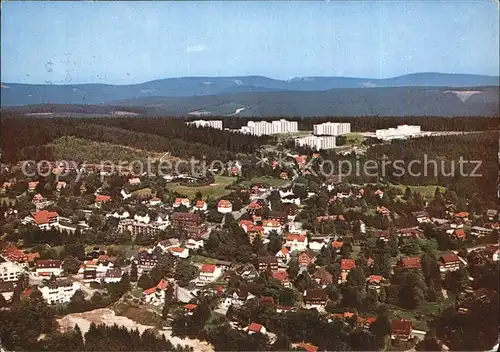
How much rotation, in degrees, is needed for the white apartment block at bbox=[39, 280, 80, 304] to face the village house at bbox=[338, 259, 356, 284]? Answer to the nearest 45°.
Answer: approximately 90° to its left

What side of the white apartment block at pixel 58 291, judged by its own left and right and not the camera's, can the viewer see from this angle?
front

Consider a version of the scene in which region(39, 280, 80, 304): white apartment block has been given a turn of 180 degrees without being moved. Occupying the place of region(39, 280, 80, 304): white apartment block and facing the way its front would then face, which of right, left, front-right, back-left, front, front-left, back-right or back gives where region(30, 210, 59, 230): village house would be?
front

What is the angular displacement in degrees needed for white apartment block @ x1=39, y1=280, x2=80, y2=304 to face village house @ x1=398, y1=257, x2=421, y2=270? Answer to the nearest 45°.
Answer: approximately 90° to its left

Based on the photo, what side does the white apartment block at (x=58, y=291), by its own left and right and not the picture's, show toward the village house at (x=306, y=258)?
left

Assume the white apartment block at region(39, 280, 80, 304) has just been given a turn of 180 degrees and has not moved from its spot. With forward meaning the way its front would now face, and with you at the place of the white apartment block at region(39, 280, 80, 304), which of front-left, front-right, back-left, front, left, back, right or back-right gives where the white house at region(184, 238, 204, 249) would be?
right

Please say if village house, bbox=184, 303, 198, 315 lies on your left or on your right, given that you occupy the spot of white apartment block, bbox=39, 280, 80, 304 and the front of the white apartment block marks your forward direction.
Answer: on your left

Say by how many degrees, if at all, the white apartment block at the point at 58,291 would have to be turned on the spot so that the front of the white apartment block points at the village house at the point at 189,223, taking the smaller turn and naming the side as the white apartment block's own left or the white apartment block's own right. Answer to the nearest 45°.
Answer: approximately 90° to the white apartment block's own left

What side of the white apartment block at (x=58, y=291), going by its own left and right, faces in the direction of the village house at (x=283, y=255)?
left

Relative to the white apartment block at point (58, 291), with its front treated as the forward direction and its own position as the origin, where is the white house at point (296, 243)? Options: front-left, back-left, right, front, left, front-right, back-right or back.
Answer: left

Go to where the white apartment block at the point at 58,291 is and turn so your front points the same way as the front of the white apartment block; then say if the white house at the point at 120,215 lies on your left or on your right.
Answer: on your left

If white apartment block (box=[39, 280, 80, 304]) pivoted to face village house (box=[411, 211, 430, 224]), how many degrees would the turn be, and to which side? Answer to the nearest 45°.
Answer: approximately 90° to its left
